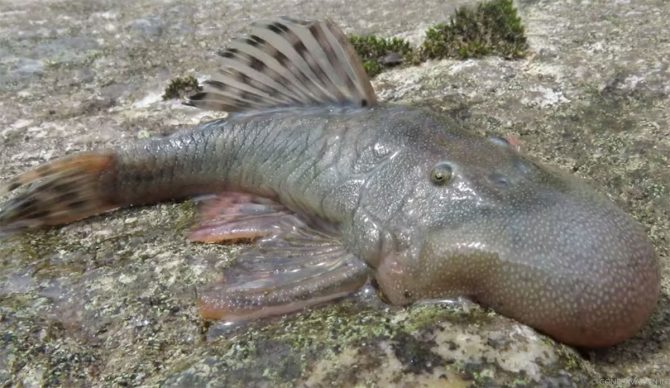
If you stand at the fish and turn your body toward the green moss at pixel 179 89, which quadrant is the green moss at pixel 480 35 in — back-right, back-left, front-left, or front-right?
front-right

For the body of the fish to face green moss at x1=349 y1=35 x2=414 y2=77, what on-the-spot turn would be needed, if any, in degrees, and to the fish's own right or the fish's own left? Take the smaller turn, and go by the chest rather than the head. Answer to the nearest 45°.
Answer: approximately 135° to the fish's own left

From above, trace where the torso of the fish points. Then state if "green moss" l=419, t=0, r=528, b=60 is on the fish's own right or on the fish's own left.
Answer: on the fish's own left

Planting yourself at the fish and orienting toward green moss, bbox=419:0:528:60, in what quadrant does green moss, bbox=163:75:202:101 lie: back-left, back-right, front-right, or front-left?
front-left

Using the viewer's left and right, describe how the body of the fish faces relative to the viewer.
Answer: facing the viewer and to the right of the viewer

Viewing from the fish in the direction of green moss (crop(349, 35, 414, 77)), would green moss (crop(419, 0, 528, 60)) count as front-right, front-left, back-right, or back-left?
front-right

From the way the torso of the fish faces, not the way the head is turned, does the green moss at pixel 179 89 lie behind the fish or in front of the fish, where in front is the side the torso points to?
behind

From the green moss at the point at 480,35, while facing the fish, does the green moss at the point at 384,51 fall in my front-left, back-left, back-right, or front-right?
front-right
